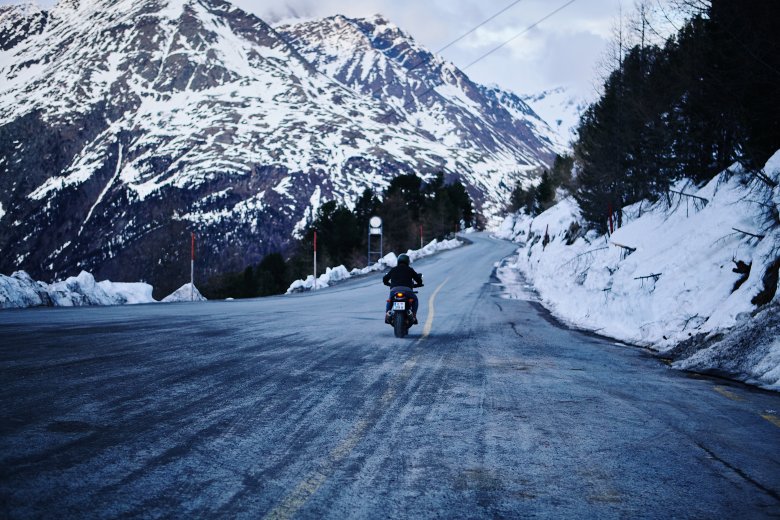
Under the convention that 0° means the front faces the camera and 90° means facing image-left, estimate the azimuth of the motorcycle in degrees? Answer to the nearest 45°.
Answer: approximately 180°

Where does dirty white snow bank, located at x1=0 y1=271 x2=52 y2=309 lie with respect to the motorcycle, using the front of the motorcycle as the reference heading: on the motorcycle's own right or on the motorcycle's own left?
on the motorcycle's own left

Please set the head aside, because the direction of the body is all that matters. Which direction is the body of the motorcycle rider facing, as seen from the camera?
away from the camera
